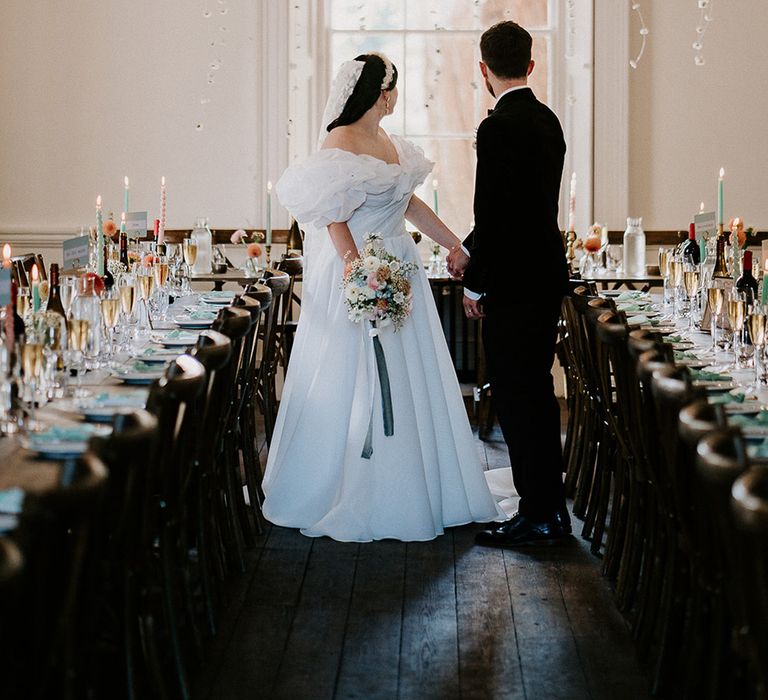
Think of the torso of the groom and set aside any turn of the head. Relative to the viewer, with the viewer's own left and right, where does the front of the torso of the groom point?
facing away from the viewer and to the left of the viewer

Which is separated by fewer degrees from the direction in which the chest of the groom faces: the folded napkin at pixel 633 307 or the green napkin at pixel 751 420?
the folded napkin

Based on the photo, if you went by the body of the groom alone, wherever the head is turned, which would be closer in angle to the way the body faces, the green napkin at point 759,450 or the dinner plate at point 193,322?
the dinner plate

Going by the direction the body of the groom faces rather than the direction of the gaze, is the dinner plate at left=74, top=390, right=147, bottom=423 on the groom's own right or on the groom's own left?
on the groom's own left

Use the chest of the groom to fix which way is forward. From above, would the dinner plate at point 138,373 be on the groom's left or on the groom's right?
on the groom's left

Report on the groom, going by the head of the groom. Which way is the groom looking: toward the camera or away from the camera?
away from the camera

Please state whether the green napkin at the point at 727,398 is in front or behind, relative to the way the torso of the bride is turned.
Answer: in front
